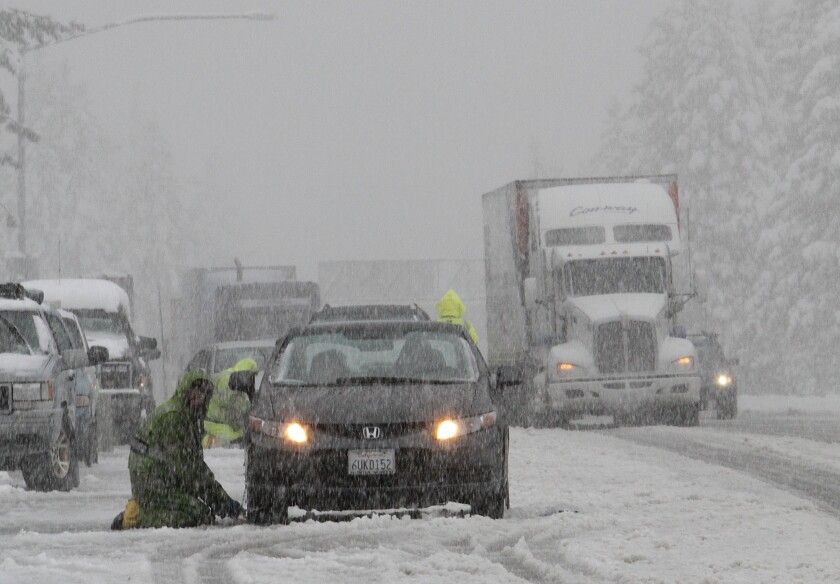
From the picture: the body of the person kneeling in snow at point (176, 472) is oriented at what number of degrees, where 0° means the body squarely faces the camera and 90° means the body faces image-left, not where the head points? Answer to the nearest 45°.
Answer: approximately 270°

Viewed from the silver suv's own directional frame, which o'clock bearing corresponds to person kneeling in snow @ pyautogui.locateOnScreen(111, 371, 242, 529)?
The person kneeling in snow is roughly at 10 o'clock from the silver suv.

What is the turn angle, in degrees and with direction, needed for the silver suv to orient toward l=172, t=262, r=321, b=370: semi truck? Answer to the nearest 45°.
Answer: approximately 135° to its right

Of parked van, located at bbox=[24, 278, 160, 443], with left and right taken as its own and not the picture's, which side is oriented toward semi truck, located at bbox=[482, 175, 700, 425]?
left

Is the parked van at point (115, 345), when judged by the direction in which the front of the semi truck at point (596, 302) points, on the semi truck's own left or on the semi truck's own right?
on the semi truck's own right

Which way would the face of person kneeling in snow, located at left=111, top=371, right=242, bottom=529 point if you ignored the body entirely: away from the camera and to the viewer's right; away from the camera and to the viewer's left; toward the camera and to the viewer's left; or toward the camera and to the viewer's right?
toward the camera and to the viewer's right

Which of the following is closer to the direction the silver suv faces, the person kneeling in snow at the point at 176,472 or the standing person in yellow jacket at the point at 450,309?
the person kneeling in snow

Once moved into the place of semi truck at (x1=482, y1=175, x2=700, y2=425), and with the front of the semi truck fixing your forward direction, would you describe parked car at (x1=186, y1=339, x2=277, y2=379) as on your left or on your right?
on your right

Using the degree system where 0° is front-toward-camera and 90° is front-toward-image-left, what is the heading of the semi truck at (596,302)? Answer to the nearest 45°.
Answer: approximately 0°

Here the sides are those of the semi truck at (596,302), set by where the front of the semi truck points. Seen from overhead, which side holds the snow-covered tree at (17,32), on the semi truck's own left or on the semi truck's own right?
on the semi truck's own right

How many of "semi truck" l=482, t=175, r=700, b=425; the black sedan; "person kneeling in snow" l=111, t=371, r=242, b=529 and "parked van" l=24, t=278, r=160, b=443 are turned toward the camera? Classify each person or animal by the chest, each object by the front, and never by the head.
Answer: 3
